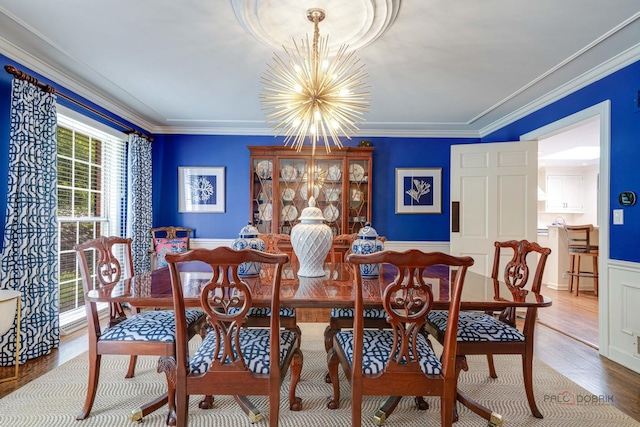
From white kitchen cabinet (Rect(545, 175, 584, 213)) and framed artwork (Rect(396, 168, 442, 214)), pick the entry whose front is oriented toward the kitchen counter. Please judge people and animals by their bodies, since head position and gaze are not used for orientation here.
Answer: the white kitchen cabinet

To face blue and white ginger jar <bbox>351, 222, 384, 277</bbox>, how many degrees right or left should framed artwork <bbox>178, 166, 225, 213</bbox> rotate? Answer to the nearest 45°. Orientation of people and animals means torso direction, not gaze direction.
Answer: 0° — it already faces it

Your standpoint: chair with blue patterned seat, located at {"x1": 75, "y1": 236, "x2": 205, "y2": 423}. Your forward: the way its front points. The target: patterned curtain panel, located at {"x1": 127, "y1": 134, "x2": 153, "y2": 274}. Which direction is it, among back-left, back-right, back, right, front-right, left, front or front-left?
back-left

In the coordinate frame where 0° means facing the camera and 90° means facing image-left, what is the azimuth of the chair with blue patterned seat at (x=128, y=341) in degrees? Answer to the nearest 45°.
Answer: approximately 315°

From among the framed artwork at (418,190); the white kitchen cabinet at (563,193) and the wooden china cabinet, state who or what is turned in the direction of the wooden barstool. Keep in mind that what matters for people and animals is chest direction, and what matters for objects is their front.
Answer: the white kitchen cabinet

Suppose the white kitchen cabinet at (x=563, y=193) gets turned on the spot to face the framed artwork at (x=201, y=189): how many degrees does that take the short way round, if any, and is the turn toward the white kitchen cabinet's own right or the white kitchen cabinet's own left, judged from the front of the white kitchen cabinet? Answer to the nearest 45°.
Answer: approximately 45° to the white kitchen cabinet's own right

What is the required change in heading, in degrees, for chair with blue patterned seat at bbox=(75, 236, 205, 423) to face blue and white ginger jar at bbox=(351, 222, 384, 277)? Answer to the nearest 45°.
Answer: approximately 45° to its left

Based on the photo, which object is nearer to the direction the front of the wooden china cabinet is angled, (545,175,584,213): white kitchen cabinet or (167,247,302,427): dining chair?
the dining chair

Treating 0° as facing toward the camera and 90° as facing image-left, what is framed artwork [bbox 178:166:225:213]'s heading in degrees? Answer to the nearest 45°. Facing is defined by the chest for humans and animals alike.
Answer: approximately 0°

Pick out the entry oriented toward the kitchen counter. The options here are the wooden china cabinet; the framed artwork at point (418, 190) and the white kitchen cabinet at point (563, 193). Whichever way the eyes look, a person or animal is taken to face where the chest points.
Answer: the white kitchen cabinet

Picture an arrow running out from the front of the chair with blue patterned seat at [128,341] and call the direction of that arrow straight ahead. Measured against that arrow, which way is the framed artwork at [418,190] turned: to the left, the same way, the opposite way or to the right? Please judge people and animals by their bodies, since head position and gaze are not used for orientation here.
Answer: to the right

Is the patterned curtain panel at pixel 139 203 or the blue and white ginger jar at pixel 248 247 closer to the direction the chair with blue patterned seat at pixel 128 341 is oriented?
the blue and white ginger jar
